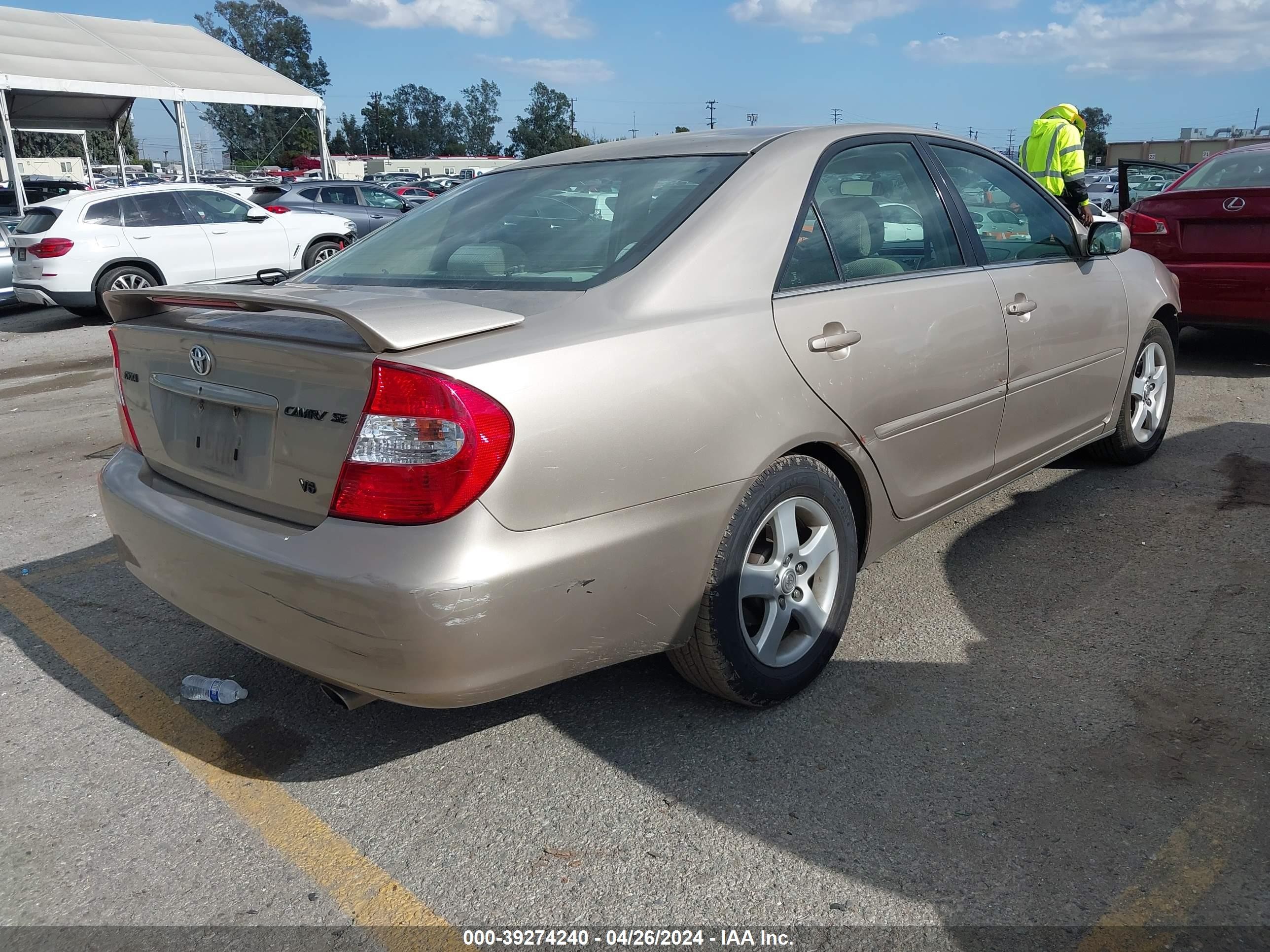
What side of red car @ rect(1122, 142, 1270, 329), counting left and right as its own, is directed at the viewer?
back

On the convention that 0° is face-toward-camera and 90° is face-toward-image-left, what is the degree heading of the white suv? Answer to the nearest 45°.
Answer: approximately 225°

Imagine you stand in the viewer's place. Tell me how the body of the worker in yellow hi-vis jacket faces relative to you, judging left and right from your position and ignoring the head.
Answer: facing away from the viewer and to the right of the viewer

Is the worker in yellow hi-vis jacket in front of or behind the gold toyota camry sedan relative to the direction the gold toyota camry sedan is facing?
in front

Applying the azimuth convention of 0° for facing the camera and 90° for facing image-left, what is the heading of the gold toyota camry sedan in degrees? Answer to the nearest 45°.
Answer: approximately 225°

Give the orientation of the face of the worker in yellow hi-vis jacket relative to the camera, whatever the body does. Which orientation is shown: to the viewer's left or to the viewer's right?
to the viewer's right

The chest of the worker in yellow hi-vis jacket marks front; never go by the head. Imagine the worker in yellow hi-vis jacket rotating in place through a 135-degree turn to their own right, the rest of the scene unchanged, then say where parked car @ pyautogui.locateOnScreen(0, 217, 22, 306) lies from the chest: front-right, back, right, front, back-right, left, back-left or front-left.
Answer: right

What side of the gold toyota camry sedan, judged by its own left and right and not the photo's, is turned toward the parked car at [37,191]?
left

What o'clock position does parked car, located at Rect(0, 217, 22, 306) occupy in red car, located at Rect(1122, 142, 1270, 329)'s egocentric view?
The parked car is roughly at 9 o'clock from the red car.

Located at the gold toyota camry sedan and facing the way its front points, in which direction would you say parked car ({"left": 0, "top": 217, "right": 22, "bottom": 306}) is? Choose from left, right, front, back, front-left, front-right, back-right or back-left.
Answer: left

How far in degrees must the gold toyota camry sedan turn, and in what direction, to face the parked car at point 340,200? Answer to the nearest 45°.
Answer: approximately 45° to its left

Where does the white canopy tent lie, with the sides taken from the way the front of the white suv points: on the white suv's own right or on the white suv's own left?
on the white suv's own left

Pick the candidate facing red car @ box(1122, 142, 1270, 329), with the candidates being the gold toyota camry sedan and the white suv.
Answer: the gold toyota camry sedan
